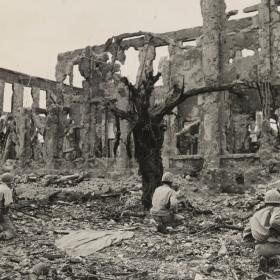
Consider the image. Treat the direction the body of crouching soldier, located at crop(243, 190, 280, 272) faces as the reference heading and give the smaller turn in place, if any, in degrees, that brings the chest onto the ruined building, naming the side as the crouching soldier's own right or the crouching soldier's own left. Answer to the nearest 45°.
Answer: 0° — they already face it

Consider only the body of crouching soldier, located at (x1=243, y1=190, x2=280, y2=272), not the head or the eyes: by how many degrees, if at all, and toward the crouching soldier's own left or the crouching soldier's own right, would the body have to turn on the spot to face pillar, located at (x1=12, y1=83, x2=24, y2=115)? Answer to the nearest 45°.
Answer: approximately 45° to the crouching soldier's own left

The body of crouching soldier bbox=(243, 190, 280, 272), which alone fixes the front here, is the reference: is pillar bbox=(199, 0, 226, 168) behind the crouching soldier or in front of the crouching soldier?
in front

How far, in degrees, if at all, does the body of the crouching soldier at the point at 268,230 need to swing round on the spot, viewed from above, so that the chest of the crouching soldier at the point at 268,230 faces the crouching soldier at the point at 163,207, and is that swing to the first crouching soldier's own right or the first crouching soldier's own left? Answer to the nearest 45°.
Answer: approximately 45° to the first crouching soldier's own left

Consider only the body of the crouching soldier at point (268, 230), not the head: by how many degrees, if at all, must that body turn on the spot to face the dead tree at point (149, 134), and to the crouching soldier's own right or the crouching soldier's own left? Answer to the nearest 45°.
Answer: approximately 45° to the crouching soldier's own left

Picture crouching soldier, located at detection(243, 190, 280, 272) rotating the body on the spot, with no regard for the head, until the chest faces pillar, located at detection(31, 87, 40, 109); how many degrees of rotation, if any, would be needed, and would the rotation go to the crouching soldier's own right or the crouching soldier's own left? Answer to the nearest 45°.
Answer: approximately 45° to the crouching soldier's own left

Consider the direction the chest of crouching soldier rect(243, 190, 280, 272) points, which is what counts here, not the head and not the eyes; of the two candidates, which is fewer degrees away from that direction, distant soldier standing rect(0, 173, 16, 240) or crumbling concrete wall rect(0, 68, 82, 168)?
the crumbling concrete wall

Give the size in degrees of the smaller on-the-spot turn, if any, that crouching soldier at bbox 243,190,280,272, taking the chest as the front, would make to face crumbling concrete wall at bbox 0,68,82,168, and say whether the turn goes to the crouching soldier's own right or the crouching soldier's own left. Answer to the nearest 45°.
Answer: approximately 45° to the crouching soldier's own left
